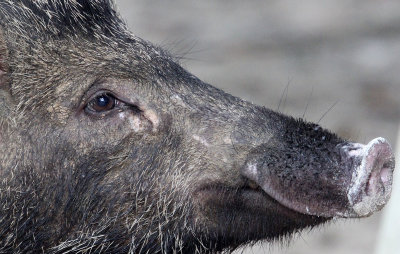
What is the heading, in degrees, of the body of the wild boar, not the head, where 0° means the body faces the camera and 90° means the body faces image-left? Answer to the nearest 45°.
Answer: approximately 270°
